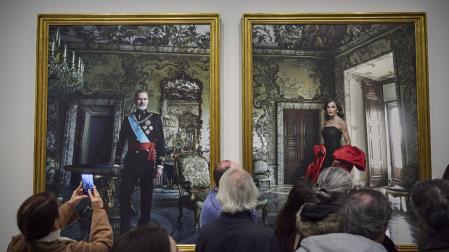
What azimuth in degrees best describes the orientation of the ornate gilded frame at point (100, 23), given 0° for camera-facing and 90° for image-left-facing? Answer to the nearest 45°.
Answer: approximately 0°

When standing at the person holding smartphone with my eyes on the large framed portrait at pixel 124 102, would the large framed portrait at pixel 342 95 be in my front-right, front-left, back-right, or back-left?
front-right

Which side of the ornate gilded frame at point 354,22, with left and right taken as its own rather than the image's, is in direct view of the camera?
front

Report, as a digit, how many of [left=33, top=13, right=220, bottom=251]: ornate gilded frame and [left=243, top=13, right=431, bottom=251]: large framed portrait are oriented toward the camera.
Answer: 2

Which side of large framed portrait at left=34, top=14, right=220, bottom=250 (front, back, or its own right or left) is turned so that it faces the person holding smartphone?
front

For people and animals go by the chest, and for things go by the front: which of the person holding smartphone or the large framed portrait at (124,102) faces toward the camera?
the large framed portrait

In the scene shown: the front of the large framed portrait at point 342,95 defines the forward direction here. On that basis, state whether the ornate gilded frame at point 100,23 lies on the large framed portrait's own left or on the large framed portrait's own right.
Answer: on the large framed portrait's own right

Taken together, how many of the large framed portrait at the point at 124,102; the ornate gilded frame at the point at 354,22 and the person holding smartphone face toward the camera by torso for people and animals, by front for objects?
2

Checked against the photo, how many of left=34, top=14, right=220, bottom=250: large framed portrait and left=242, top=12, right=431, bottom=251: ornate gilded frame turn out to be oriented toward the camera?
2

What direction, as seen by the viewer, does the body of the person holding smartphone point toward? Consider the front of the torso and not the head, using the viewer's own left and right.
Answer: facing away from the viewer and to the right of the viewer

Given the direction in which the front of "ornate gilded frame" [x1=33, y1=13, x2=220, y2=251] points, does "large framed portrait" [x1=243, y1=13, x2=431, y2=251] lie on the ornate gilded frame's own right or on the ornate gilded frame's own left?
on the ornate gilded frame's own left

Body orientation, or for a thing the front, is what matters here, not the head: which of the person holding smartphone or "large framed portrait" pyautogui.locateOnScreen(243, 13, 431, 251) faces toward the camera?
the large framed portrait

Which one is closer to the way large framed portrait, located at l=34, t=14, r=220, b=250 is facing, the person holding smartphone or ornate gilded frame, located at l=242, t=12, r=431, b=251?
the person holding smartphone

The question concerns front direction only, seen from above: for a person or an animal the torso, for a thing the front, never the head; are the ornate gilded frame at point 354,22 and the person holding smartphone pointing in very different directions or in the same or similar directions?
very different directions

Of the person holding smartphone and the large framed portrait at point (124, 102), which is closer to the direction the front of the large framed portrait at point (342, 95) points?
the person holding smartphone
